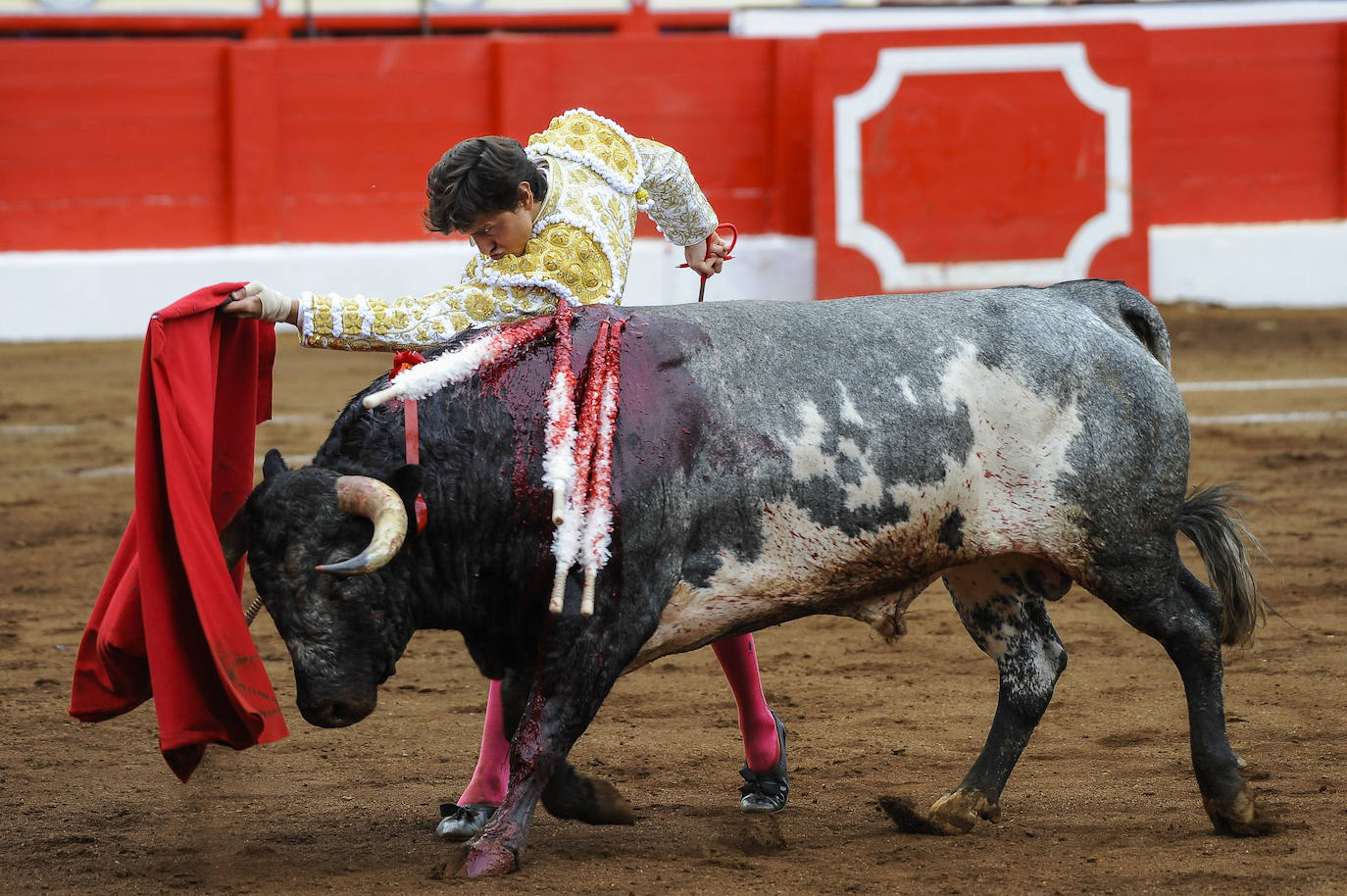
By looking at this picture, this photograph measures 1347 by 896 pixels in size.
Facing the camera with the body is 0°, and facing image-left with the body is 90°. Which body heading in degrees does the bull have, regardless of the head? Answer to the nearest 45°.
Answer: approximately 90°
